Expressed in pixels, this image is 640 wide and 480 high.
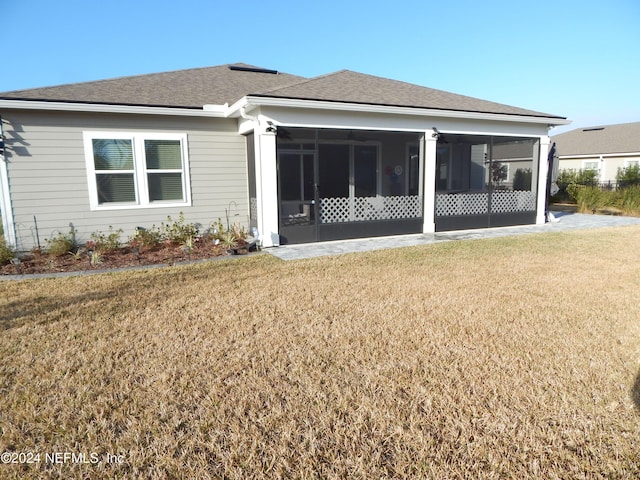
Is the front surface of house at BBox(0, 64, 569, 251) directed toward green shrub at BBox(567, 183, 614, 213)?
no

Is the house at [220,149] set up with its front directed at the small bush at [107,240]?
no

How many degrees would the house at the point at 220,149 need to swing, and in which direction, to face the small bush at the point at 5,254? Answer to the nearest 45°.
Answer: approximately 135° to its left

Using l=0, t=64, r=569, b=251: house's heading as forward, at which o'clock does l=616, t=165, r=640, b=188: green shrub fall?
The green shrub is roughly at 2 o'clock from the house.

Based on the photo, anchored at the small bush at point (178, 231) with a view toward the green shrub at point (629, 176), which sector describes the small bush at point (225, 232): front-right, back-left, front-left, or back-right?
front-right

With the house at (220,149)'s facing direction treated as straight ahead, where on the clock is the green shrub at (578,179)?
The green shrub is roughly at 2 o'clock from the house.

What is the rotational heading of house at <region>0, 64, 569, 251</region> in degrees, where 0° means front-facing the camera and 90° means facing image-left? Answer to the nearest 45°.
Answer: approximately 180°

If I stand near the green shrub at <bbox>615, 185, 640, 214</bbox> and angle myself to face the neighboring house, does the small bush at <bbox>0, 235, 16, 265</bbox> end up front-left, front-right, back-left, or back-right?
back-left
